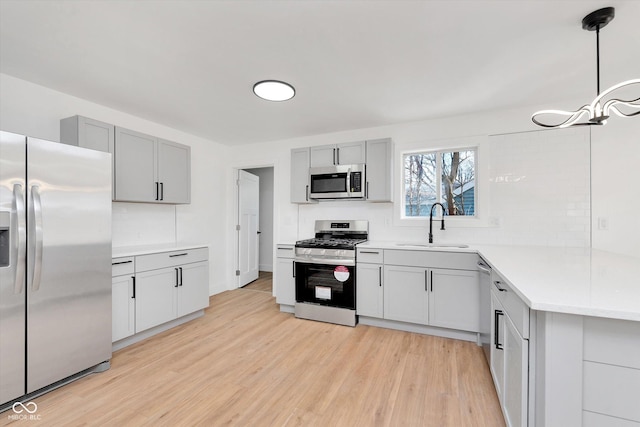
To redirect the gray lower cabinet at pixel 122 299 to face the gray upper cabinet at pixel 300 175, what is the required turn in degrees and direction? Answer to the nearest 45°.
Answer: approximately 45° to its left

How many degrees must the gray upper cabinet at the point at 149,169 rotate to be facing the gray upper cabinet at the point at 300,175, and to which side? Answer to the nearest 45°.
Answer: approximately 45° to its left

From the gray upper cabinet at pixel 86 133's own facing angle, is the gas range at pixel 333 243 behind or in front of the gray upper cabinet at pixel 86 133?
in front

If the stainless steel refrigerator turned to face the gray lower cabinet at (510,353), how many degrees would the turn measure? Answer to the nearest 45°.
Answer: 0° — it already faces it

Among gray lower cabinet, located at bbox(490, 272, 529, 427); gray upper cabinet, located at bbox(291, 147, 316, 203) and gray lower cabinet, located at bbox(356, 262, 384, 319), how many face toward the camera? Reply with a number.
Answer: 2

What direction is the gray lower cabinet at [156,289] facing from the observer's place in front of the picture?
facing the viewer and to the right of the viewer

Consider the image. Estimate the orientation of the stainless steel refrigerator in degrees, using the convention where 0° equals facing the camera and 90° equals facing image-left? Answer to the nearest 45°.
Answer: approximately 315°

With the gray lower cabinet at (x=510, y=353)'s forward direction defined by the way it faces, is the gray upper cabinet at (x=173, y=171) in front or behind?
in front

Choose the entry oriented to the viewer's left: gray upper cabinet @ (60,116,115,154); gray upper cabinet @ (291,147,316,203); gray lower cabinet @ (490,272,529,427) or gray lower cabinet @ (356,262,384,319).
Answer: gray lower cabinet @ (490,272,529,427)

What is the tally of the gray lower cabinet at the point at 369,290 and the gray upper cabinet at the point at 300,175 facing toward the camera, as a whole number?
2
